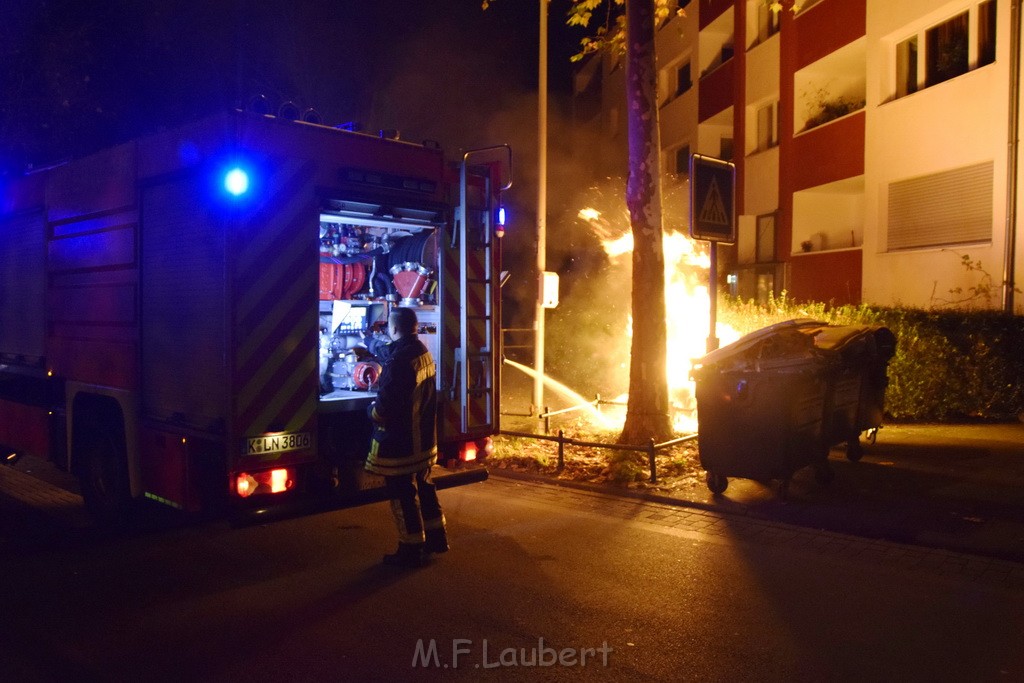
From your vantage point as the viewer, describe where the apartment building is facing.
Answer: facing the viewer and to the left of the viewer

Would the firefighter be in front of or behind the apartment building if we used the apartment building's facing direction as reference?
in front

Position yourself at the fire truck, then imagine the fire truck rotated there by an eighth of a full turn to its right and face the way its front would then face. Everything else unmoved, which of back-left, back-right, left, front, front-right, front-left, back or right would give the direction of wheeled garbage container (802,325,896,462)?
right

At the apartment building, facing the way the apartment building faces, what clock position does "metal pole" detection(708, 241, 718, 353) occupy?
The metal pole is roughly at 11 o'clock from the apartment building.

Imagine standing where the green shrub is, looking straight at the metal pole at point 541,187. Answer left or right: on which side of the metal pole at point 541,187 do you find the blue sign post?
left

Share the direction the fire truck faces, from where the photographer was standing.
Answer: facing away from the viewer and to the left of the viewer

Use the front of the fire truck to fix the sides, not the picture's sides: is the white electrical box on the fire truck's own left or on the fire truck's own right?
on the fire truck's own right

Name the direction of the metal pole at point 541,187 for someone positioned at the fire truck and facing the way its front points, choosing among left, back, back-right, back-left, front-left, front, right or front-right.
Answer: right

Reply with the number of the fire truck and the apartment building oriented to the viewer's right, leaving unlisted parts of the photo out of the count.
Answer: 0
